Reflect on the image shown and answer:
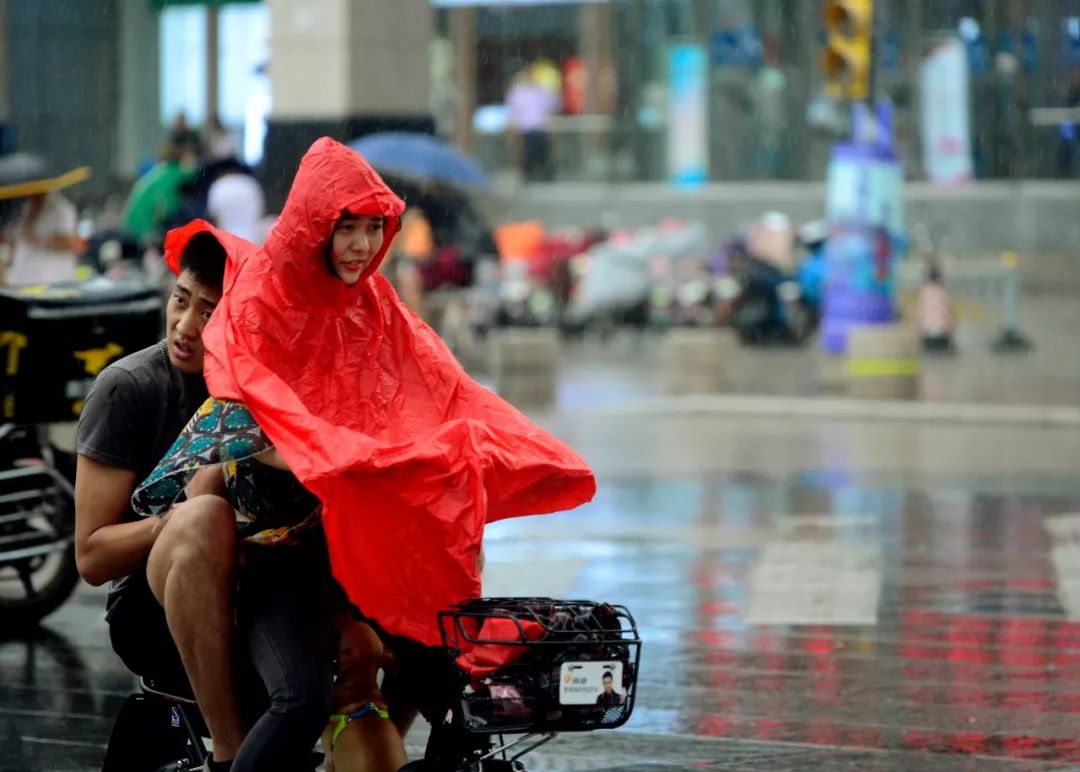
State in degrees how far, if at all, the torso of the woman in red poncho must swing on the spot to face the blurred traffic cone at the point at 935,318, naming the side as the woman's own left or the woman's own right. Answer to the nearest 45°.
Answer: approximately 135° to the woman's own left

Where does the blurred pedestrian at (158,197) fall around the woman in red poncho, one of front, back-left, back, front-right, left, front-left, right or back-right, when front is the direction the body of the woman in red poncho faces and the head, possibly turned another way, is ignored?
back-left

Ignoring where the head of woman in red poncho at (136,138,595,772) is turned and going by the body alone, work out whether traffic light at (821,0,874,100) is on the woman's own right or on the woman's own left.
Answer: on the woman's own left

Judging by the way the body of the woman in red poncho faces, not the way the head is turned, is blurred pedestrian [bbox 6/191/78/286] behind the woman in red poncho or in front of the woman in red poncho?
behind

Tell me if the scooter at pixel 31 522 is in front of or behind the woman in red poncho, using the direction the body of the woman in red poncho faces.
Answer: behind

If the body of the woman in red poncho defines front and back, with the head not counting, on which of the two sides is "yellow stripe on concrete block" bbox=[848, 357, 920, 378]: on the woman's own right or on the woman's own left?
on the woman's own left

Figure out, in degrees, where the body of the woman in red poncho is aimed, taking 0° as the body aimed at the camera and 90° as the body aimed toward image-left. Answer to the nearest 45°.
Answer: approximately 315°

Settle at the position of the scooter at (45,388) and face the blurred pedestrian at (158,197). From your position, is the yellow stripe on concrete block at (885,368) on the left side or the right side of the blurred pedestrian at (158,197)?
right
